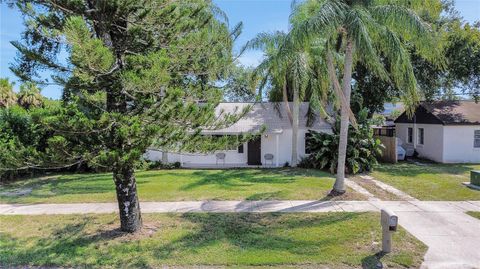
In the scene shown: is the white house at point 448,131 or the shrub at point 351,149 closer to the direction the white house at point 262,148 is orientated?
the shrub

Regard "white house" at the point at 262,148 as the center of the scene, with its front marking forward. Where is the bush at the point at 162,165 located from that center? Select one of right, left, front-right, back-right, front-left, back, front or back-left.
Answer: right

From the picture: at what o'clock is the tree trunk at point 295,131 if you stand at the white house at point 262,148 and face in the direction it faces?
The tree trunk is roughly at 10 o'clock from the white house.

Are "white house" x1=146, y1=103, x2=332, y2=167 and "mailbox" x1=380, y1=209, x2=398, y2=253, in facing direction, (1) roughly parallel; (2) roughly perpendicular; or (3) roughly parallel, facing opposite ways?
roughly parallel

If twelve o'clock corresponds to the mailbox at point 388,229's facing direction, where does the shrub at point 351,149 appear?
The shrub is roughly at 7 o'clock from the mailbox.

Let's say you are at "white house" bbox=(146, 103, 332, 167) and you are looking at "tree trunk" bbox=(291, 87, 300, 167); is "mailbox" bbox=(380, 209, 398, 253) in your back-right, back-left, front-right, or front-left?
front-right

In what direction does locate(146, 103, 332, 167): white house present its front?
toward the camera

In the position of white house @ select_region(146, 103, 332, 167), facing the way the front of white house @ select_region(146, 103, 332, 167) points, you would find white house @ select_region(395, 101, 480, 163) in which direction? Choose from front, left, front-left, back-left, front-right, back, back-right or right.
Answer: left

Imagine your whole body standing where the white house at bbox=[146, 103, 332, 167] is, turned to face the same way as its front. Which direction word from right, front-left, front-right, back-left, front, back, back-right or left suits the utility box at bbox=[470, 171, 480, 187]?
front-left

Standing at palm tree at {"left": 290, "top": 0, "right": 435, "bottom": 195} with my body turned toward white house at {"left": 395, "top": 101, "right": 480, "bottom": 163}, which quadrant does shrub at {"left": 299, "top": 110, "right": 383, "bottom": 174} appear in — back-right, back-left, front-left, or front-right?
front-left

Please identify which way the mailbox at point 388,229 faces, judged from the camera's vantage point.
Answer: facing the viewer and to the right of the viewer

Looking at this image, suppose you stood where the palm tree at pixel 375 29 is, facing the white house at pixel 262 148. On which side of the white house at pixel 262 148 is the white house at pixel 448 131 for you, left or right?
right

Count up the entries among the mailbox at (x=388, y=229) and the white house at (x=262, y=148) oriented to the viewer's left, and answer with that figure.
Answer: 0

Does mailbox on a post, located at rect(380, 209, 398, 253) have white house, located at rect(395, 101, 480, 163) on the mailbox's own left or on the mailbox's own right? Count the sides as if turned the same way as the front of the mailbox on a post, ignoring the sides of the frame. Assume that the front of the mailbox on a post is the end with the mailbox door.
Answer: on the mailbox's own left
